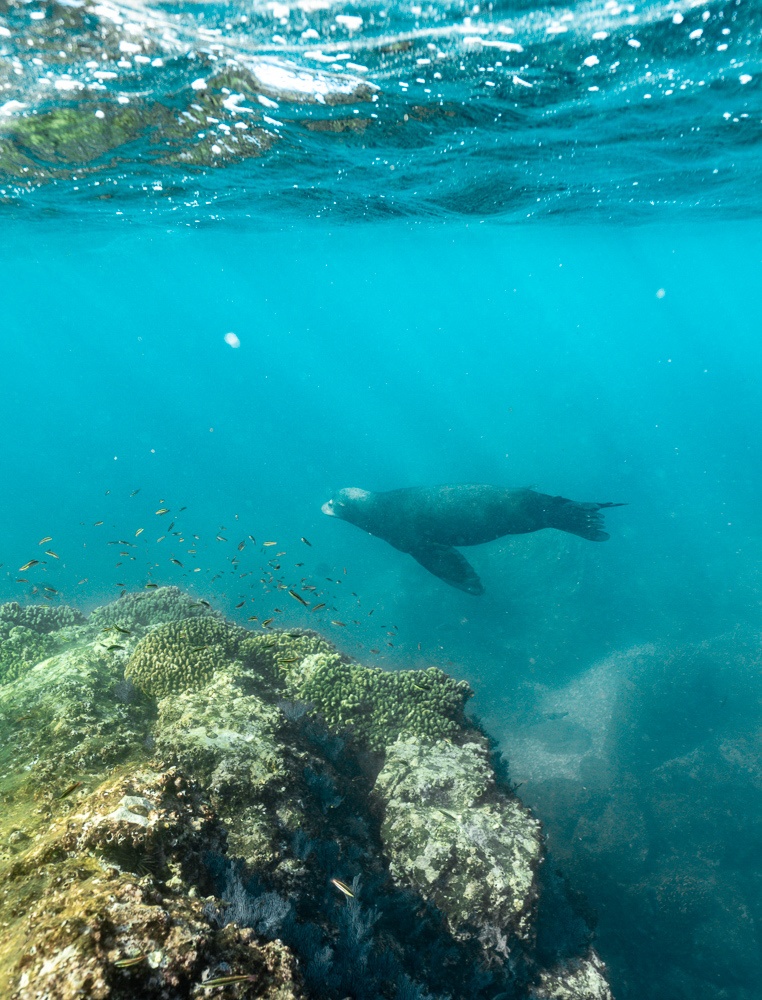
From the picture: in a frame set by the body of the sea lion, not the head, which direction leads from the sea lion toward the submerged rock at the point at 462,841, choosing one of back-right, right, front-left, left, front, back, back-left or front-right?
left

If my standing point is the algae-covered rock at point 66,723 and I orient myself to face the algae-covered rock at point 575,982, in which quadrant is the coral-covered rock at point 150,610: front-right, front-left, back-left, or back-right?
back-left

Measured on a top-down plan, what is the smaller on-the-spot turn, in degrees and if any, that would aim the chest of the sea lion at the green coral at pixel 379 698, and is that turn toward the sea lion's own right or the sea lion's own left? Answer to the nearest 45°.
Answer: approximately 90° to the sea lion's own left

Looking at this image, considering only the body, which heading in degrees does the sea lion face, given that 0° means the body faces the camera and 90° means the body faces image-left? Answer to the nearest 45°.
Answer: approximately 90°

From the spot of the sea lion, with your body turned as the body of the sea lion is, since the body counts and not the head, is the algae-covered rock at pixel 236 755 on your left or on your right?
on your left

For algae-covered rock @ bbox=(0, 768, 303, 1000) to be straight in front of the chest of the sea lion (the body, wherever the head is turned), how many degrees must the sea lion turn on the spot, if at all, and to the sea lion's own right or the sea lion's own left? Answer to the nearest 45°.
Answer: approximately 90° to the sea lion's own left

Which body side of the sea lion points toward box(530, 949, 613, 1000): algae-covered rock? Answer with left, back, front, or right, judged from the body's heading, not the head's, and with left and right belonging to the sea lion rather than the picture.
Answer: left
